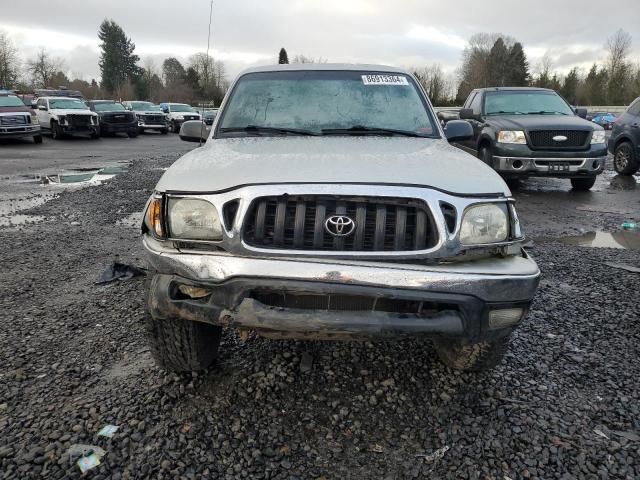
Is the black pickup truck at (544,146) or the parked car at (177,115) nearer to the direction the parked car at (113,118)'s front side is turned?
the black pickup truck

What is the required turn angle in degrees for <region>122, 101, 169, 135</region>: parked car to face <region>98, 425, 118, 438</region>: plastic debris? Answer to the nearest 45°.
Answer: approximately 45° to its right

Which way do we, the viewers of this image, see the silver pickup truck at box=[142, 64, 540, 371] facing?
facing the viewer

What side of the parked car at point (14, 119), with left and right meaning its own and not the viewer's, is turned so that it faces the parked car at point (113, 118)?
left

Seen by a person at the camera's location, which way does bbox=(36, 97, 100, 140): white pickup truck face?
facing the viewer and to the right of the viewer

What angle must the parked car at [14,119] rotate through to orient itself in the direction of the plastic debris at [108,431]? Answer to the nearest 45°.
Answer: approximately 45° to its right

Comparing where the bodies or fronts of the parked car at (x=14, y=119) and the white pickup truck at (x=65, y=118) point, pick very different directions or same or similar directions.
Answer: same or similar directions

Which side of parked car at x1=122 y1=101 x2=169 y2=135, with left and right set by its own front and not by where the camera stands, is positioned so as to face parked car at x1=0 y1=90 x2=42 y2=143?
right

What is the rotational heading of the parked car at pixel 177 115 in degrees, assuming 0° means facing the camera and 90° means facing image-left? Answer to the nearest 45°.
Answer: approximately 315°

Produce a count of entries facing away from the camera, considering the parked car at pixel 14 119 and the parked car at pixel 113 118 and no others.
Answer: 0

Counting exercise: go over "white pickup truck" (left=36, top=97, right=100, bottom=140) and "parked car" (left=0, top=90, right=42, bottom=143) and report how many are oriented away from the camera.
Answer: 0

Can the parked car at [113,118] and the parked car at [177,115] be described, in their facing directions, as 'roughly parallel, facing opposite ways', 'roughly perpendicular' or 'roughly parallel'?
roughly parallel
